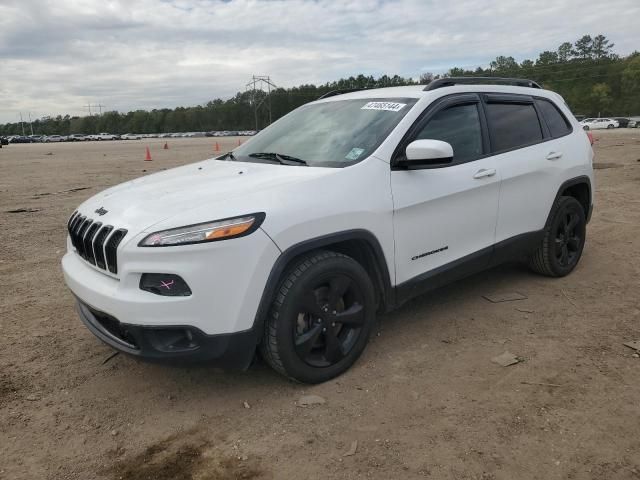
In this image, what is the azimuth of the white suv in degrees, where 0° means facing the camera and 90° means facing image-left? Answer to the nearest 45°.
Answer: approximately 45°
